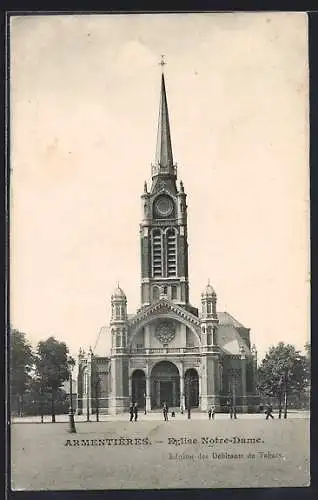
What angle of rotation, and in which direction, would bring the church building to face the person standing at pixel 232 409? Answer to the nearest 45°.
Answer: approximately 45° to its left

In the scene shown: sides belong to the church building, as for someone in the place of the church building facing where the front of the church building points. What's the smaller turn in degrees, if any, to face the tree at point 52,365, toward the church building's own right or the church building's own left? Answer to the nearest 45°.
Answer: approximately 45° to the church building's own right

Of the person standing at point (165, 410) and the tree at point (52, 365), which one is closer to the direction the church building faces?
the person standing

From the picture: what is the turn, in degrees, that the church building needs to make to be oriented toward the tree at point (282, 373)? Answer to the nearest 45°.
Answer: approximately 45° to its left

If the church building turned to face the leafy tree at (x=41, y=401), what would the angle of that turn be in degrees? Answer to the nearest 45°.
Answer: approximately 45° to its right

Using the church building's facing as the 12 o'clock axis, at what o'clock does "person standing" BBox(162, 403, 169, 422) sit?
The person standing is roughly at 12 o'clock from the church building.

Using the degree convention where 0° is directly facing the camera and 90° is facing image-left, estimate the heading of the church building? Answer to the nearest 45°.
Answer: approximately 0°
